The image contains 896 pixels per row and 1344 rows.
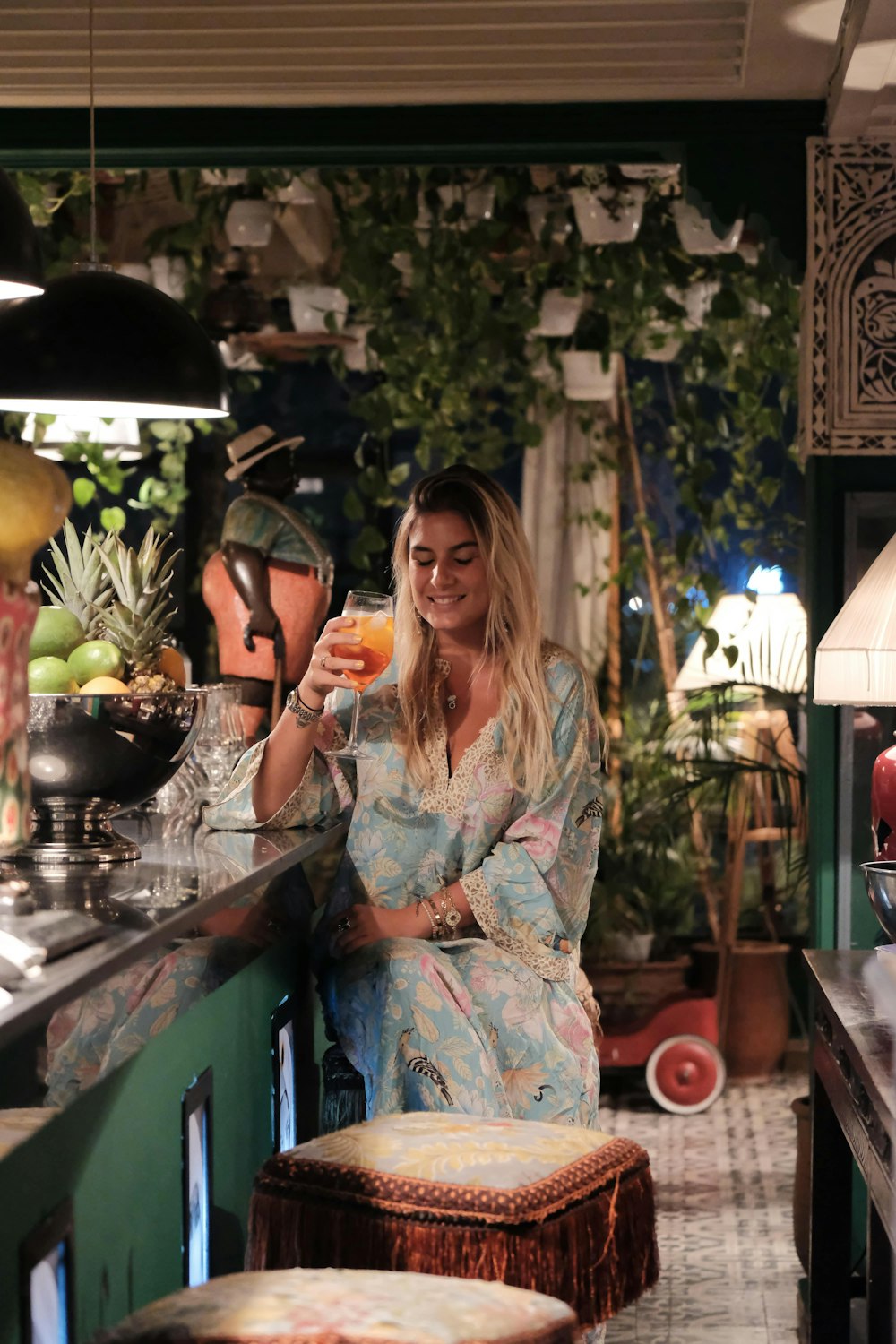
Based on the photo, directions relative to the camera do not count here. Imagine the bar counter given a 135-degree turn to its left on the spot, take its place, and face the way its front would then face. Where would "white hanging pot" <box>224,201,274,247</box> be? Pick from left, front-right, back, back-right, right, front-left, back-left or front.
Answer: front

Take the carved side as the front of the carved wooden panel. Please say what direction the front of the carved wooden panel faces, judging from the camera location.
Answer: facing the viewer

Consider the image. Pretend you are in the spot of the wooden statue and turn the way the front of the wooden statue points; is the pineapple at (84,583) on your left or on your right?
on your right

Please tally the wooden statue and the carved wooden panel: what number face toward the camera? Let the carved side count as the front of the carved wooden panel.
1

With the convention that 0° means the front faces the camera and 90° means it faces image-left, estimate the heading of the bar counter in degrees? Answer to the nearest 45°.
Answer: approximately 315°
